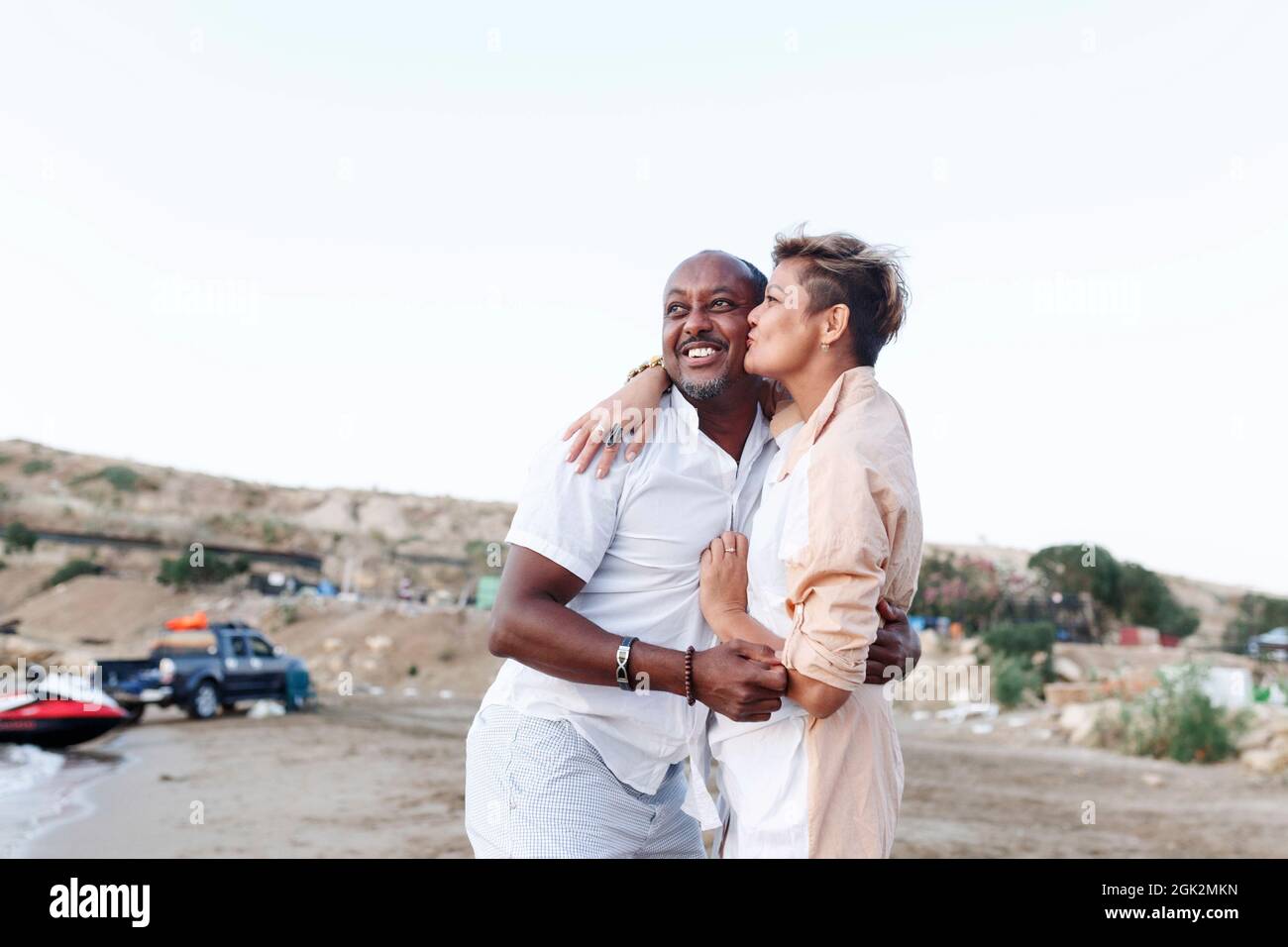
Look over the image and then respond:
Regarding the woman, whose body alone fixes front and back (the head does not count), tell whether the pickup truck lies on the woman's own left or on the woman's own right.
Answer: on the woman's own right

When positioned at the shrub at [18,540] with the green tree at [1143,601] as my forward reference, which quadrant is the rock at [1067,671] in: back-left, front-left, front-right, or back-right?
front-right

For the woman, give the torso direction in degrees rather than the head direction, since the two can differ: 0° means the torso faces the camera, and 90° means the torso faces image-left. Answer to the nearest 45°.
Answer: approximately 90°

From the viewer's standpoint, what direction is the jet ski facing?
to the viewer's right

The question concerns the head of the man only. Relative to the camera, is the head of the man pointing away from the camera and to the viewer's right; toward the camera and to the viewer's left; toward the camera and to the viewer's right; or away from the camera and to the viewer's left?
toward the camera and to the viewer's left

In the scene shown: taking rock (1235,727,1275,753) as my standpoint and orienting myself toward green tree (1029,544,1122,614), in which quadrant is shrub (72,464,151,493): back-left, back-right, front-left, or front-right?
front-left

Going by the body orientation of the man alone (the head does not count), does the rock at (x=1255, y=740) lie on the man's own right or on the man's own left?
on the man's own left

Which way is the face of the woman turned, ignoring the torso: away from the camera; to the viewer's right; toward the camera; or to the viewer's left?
to the viewer's left

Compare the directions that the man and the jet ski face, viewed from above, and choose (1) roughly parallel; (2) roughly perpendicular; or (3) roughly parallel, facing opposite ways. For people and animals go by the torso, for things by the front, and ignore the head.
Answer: roughly perpendicular
